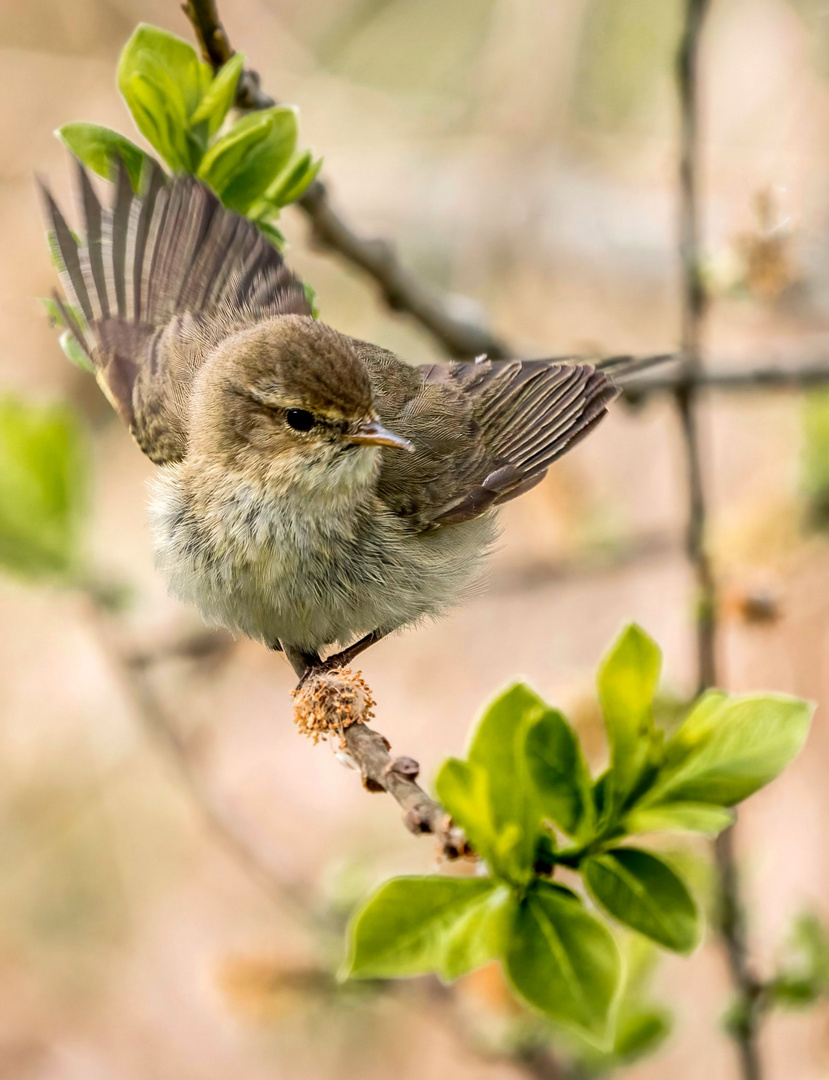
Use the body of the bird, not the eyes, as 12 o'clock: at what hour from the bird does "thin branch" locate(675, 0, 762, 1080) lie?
The thin branch is roughly at 7 o'clock from the bird.

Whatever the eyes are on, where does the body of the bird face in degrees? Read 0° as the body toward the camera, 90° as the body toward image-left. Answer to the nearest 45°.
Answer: approximately 45°
